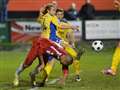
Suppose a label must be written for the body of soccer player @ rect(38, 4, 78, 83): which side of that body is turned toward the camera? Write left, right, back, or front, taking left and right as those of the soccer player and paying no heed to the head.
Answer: right
